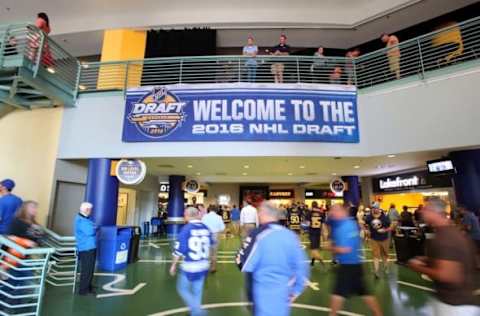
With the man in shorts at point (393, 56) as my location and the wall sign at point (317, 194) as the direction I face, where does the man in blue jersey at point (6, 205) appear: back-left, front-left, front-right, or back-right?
back-left

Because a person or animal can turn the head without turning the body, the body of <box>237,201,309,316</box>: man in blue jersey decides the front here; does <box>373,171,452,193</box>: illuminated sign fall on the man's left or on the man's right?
on the man's right

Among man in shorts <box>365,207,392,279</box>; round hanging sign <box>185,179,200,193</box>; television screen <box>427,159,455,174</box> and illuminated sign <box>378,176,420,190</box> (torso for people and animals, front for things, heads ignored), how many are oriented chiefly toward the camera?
4

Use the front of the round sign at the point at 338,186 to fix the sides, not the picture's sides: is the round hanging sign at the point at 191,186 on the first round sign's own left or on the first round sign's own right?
on the first round sign's own right

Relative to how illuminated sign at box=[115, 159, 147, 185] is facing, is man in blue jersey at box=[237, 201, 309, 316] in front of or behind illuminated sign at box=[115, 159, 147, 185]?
in front

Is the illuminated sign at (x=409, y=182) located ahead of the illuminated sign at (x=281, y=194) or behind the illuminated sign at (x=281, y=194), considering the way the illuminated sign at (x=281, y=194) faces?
ahead

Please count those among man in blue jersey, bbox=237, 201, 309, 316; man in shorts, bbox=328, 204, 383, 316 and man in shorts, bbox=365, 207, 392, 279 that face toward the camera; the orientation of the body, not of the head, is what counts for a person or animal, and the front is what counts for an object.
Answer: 1

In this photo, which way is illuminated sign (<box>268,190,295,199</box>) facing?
toward the camera

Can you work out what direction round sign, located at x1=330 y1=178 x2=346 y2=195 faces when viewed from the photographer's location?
facing the viewer

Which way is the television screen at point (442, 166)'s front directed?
toward the camera
